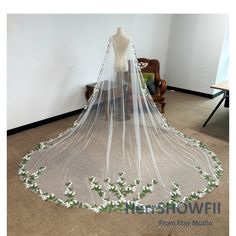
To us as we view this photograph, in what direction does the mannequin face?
facing away from the viewer

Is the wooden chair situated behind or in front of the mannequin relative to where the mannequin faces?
in front
